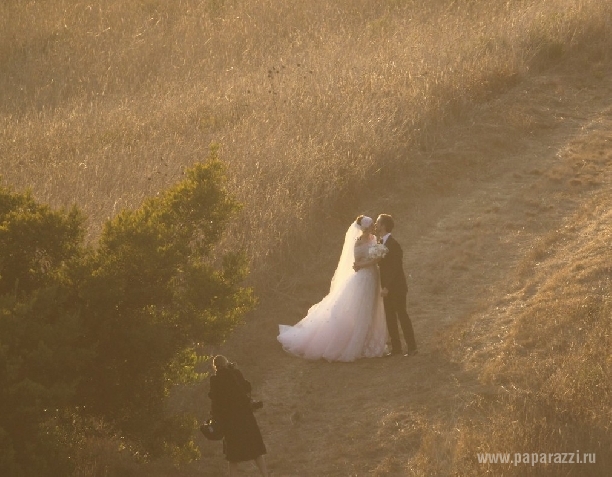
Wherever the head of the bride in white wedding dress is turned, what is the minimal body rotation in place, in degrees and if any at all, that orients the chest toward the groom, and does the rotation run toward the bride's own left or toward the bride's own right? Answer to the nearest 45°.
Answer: approximately 45° to the bride's own right

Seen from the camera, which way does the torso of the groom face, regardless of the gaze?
to the viewer's left

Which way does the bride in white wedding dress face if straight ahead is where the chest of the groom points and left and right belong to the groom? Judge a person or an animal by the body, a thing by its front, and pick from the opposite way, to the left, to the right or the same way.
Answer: the opposite way

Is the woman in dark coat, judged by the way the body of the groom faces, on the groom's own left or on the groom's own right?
on the groom's own left

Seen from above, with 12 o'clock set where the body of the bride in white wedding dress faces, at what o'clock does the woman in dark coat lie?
The woman in dark coat is roughly at 4 o'clock from the bride in white wedding dress.

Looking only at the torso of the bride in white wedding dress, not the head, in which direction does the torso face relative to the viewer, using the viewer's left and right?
facing to the right of the viewer

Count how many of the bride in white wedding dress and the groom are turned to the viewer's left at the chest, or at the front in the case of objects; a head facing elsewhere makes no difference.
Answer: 1

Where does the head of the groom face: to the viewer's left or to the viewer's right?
to the viewer's left
